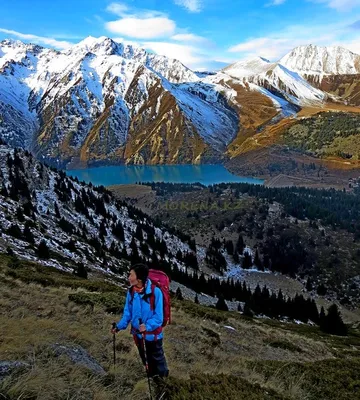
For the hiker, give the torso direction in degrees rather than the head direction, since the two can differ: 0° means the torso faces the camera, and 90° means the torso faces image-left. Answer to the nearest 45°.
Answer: approximately 45°
